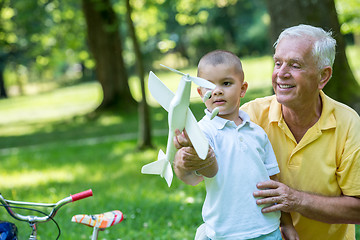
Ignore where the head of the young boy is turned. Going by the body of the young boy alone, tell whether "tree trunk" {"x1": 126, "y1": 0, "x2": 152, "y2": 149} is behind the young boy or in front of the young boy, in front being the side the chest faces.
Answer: behind

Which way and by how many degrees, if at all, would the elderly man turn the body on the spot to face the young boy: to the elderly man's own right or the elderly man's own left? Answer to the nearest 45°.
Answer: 0° — they already face them

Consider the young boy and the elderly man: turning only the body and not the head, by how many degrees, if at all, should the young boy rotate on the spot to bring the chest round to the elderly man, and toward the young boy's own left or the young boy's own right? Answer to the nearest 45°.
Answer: approximately 135° to the young boy's own left

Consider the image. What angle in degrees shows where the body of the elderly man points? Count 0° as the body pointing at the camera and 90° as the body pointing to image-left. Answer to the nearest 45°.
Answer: approximately 45°

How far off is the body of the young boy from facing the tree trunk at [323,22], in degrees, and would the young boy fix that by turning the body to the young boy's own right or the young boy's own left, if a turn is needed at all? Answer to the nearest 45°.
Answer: approximately 180°

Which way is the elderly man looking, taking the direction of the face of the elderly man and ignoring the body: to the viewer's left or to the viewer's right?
to the viewer's left

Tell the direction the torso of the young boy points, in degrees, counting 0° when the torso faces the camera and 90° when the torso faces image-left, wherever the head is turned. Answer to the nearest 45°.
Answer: approximately 0°

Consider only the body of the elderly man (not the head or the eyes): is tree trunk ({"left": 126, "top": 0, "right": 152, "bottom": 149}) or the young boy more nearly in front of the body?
the young boy

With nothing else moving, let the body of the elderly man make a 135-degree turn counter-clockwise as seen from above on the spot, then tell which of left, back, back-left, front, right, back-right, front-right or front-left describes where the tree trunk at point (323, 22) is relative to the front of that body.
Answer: left
